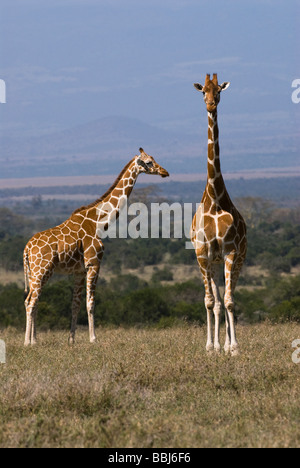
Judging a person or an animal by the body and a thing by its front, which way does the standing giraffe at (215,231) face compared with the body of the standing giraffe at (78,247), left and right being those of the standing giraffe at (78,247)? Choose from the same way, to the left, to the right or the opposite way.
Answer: to the right

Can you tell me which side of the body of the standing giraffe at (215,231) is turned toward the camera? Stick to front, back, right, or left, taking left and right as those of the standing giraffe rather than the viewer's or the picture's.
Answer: front

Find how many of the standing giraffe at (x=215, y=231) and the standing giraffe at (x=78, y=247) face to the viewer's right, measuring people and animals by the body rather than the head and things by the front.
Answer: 1

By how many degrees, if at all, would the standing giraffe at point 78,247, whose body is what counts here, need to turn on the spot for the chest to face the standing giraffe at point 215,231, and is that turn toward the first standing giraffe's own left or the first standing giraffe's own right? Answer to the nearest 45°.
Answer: approximately 45° to the first standing giraffe's own right

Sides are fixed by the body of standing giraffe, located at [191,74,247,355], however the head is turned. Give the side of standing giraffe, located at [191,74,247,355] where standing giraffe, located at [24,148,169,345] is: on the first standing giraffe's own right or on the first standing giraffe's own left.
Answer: on the first standing giraffe's own right

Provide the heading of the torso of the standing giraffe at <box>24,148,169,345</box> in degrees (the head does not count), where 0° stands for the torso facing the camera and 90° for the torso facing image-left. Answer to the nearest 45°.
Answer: approximately 270°
